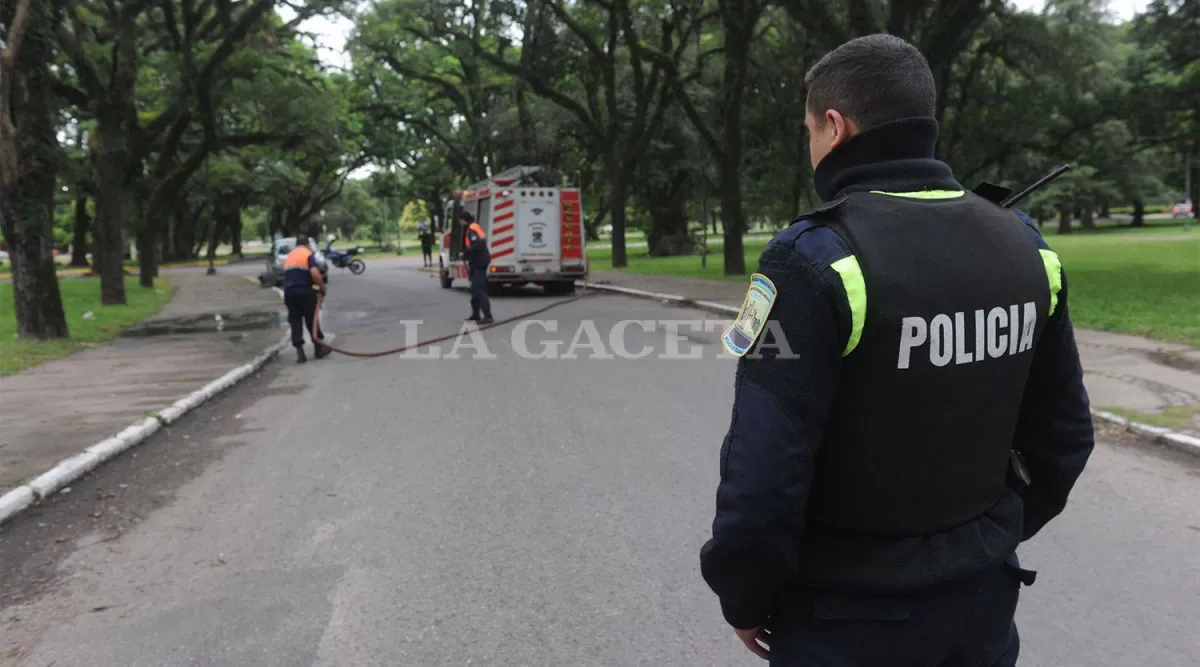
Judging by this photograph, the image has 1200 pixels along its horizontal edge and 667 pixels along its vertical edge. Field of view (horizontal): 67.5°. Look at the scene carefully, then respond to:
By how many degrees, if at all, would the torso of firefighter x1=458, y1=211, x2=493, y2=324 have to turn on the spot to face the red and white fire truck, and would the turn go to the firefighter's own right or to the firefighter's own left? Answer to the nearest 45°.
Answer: approximately 90° to the firefighter's own right

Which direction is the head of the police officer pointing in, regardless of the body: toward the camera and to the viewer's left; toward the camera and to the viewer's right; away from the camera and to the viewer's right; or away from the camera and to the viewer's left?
away from the camera and to the viewer's left

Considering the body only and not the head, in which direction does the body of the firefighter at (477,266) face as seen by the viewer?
to the viewer's left

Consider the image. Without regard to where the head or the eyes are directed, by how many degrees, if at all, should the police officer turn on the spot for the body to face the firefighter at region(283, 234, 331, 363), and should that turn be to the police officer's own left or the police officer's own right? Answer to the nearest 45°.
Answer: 0° — they already face them

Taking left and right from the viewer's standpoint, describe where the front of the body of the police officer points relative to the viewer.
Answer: facing away from the viewer and to the left of the viewer

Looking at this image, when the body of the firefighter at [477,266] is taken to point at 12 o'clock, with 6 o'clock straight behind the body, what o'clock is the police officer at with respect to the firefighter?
The police officer is roughly at 9 o'clock from the firefighter.
